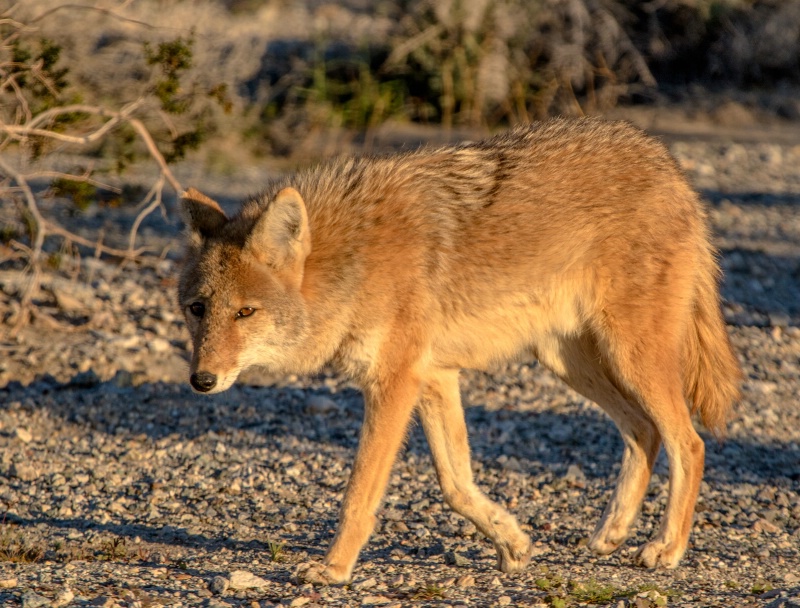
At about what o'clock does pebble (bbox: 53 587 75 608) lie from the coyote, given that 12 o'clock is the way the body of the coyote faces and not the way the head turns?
The pebble is roughly at 10 o'clock from the coyote.

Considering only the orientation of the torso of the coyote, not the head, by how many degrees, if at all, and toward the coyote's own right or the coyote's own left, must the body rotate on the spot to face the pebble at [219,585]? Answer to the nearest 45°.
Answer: approximately 45° to the coyote's own left

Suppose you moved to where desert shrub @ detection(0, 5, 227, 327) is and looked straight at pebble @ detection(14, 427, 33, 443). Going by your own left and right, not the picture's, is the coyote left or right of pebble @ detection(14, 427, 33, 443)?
left

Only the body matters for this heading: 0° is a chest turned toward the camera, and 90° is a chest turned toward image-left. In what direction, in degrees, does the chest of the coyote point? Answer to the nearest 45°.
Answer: approximately 90°

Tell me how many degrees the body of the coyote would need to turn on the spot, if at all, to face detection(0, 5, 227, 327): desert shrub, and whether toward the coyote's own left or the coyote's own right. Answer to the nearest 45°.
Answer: approximately 45° to the coyote's own right
